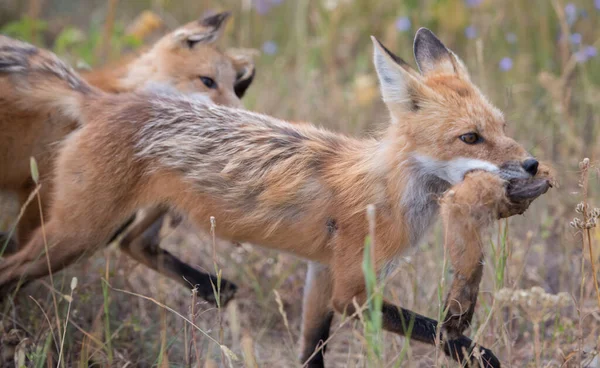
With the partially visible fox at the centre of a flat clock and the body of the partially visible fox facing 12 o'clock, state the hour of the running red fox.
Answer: The running red fox is roughly at 2 o'clock from the partially visible fox.

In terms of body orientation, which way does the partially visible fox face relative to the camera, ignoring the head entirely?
to the viewer's right

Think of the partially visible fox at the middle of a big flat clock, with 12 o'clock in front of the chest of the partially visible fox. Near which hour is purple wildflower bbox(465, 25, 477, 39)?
The purple wildflower is roughly at 11 o'clock from the partially visible fox.

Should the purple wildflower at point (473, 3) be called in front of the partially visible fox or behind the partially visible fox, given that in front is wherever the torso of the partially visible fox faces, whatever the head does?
in front

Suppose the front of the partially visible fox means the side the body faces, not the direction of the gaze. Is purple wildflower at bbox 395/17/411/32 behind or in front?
in front

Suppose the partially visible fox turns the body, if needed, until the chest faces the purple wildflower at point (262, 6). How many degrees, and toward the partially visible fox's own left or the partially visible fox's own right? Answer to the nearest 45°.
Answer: approximately 90° to the partially visible fox's own left

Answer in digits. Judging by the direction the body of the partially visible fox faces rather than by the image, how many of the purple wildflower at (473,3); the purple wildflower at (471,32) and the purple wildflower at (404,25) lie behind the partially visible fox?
0

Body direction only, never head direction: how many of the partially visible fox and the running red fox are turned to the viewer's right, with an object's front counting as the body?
2

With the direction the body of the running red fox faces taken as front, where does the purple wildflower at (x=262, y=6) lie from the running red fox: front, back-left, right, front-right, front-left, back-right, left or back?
left

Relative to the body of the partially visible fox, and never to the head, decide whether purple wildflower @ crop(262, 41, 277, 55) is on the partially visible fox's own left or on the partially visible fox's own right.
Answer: on the partially visible fox's own left

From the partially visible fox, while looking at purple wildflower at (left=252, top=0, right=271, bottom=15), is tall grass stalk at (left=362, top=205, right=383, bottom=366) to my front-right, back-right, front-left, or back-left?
back-right

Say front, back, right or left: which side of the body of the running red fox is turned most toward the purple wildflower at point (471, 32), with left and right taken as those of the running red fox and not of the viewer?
left

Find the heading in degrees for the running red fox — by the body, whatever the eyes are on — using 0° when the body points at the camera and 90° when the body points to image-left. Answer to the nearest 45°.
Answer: approximately 270°

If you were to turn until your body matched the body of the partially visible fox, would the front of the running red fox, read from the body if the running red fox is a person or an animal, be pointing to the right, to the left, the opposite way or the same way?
the same way
